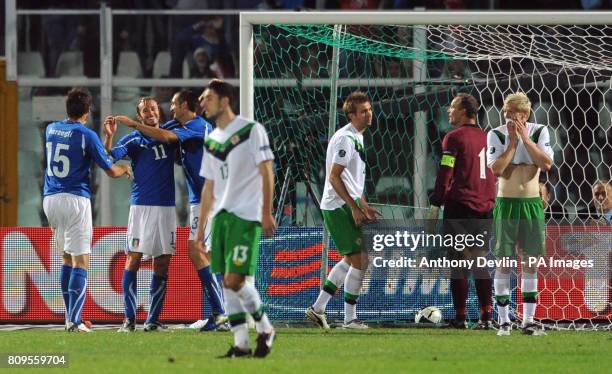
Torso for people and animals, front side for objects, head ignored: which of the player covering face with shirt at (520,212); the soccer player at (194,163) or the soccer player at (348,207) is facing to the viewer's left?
the soccer player at (194,163)

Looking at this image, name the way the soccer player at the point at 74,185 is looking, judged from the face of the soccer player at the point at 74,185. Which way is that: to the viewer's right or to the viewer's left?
to the viewer's right

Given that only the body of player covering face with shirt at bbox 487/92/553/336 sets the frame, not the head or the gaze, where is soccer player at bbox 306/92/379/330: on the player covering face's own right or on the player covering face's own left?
on the player covering face's own right

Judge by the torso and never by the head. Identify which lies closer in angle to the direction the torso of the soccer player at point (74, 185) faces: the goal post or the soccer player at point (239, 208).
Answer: the goal post

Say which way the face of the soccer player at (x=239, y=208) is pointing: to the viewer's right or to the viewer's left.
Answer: to the viewer's left
